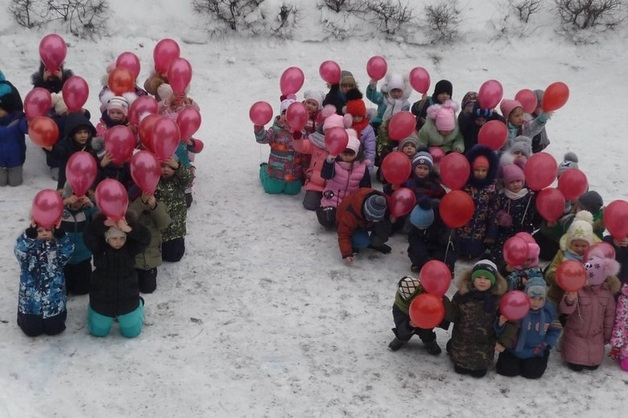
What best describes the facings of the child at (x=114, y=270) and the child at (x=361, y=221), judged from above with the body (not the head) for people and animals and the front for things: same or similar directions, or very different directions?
same or similar directions

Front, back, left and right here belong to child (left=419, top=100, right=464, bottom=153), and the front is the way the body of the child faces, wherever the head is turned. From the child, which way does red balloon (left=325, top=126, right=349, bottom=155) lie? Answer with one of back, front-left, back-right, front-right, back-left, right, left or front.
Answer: front-right

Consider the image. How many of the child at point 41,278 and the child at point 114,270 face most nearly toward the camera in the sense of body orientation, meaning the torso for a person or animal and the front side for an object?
2

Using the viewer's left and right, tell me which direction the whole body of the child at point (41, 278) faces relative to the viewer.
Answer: facing the viewer

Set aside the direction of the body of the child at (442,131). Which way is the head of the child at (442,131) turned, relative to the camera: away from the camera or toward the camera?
toward the camera

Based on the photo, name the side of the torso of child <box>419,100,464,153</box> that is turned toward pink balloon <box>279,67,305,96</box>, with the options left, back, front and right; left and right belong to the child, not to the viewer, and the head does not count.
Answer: right

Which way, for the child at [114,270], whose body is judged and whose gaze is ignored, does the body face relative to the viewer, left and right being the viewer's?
facing the viewer

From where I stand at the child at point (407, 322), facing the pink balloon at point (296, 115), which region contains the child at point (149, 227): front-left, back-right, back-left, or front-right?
front-left

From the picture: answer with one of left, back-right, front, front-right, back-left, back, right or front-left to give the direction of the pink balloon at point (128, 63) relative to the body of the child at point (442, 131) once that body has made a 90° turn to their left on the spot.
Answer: back

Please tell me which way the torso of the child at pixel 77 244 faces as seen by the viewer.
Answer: toward the camera

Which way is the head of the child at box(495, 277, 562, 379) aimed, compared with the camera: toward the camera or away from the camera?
toward the camera

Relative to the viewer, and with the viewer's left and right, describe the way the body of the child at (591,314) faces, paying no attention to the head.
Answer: facing the viewer and to the left of the viewer

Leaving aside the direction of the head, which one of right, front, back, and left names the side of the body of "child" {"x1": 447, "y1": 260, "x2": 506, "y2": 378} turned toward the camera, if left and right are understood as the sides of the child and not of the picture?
front
